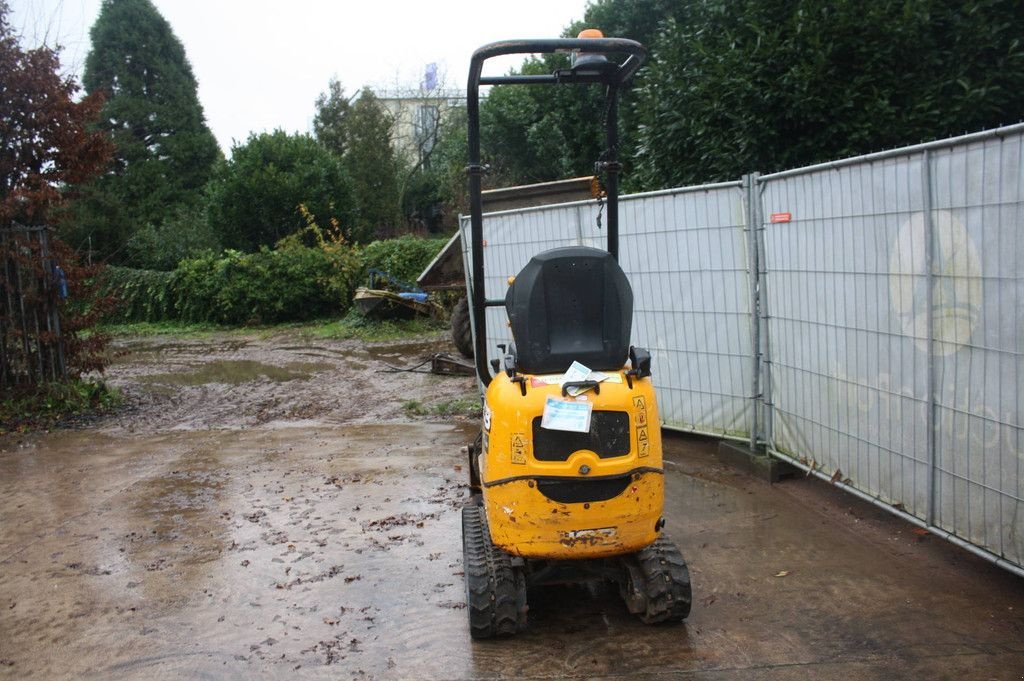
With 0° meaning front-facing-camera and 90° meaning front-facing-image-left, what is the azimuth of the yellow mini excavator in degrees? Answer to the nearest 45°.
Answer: approximately 180°

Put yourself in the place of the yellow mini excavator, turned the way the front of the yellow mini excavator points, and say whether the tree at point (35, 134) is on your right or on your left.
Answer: on your left

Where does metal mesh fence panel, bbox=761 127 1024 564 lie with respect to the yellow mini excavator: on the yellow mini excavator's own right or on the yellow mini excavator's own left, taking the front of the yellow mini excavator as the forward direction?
on the yellow mini excavator's own right

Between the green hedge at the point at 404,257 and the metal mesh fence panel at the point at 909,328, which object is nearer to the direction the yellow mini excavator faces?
the green hedge

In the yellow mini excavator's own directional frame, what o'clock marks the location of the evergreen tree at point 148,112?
The evergreen tree is roughly at 11 o'clock from the yellow mini excavator.

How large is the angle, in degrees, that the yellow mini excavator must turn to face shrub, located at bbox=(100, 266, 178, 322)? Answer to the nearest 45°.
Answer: approximately 45° to its left

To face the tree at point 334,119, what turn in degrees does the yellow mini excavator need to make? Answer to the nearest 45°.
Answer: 0° — it already faces it

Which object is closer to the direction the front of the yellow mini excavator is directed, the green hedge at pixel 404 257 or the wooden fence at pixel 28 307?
the green hedge
